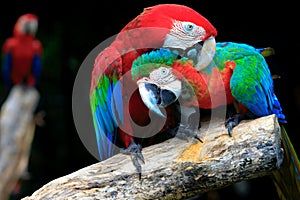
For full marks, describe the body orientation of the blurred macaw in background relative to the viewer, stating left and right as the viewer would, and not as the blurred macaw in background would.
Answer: facing the viewer

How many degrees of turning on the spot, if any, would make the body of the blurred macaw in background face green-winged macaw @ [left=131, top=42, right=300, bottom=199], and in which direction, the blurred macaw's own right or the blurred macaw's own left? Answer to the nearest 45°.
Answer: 0° — it already faces it

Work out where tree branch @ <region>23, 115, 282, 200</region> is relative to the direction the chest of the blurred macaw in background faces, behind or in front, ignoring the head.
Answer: in front

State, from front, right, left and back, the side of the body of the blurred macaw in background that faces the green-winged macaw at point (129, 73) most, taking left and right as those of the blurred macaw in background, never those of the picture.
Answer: front
